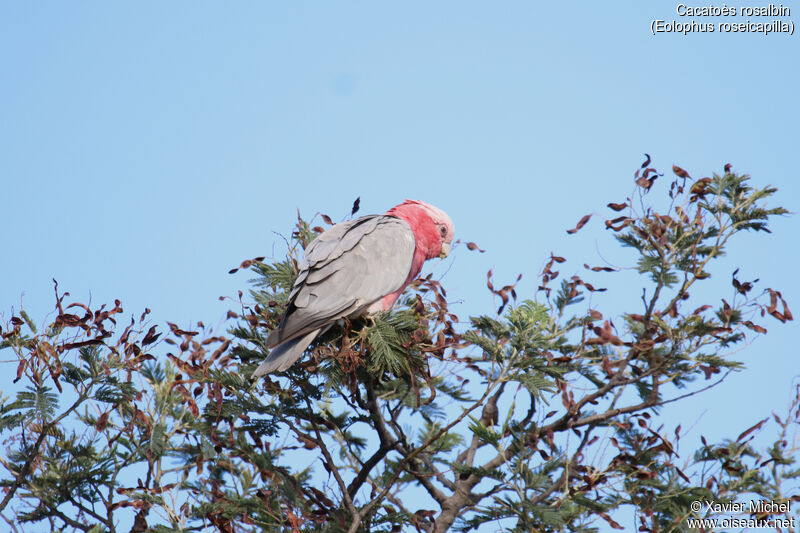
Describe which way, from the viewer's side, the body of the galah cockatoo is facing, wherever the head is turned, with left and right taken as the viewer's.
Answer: facing to the right of the viewer
